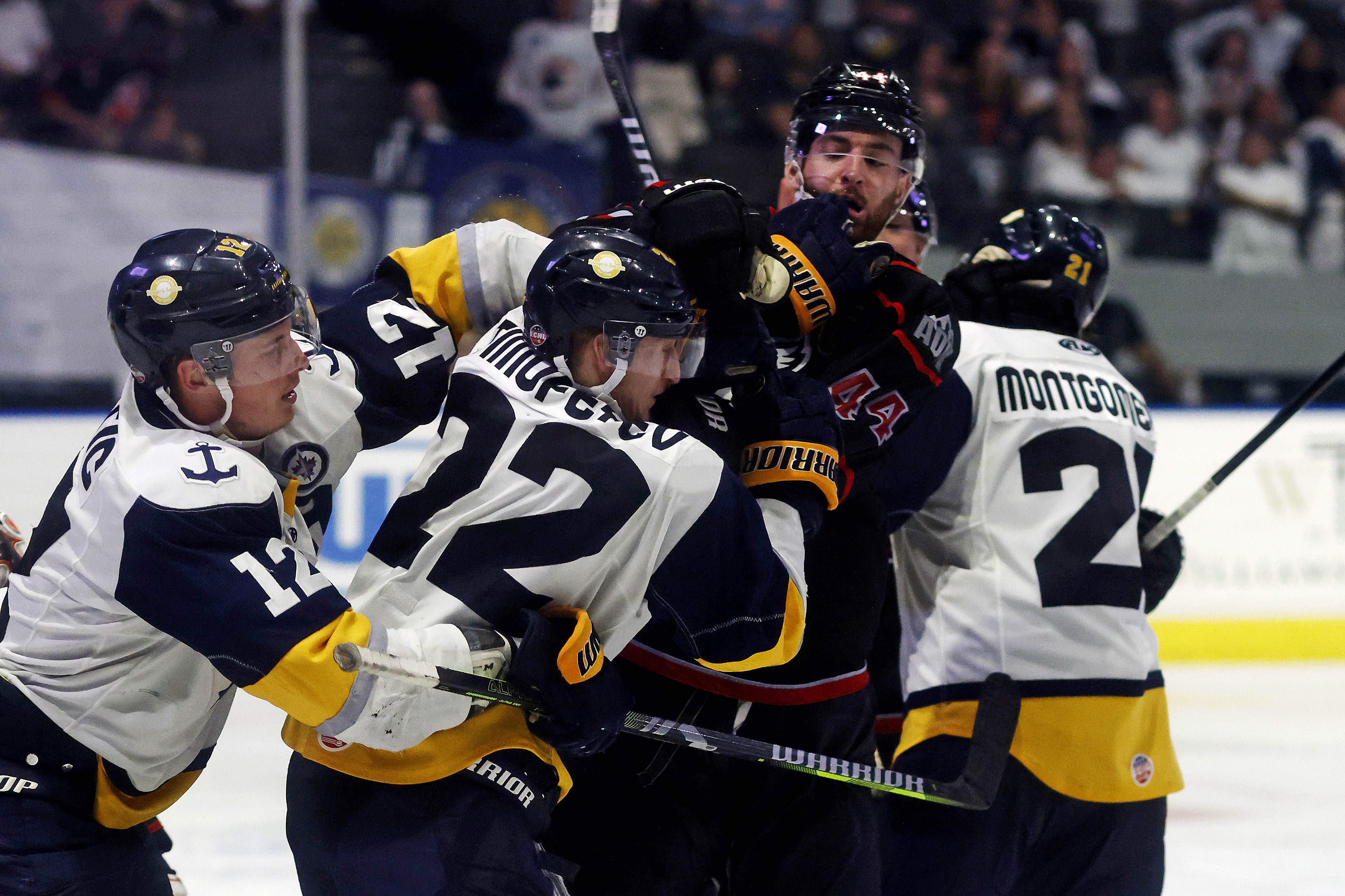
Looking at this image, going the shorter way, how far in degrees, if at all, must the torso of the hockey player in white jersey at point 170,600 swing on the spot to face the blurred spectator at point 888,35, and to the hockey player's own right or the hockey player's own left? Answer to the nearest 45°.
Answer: approximately 45° to the hockey player's own left

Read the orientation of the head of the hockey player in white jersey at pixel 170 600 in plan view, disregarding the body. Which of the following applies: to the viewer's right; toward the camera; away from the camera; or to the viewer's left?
to the viewer's right

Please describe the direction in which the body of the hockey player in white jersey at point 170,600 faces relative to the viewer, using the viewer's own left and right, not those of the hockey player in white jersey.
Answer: facing to the right of the viewer

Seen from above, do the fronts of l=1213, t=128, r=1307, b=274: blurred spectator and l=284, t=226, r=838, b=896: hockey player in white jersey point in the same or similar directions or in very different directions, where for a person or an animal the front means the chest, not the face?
very different directions

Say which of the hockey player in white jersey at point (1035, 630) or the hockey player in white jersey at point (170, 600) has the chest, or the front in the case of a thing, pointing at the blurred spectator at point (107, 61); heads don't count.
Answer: the hockey player in white jersey at point (1035, 630)

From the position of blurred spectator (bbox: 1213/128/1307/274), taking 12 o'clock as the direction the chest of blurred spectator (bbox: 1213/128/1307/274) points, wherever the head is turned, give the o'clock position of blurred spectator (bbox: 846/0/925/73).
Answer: blurred spectator (bbox: 846/0/925/73) is roughly at 3 o'clock from blurred spectator (bbox: 1213/128/1307/274).

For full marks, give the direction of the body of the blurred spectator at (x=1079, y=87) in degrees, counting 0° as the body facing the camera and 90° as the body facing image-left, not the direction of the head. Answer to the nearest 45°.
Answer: approximately 0°

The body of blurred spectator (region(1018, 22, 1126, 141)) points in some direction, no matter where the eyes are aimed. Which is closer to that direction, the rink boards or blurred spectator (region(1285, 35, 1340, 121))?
the rink boards

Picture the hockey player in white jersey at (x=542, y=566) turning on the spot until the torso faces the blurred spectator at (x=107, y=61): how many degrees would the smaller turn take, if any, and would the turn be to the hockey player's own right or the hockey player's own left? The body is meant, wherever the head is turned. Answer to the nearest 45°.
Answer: approximately 45° to the hockey player's own left

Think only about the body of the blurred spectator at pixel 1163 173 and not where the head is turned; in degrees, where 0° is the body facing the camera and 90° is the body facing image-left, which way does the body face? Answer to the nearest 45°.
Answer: approximately 0°

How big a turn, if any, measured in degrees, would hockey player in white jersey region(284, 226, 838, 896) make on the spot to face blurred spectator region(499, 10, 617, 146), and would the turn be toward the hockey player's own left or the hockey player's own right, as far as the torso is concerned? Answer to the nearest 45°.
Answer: approximately 45° to the hockey player's own left

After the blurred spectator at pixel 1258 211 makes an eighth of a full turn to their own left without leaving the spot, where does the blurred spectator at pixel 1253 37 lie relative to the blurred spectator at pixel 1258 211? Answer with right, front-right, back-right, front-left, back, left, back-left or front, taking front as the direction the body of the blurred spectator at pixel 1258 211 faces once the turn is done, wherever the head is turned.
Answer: back-left

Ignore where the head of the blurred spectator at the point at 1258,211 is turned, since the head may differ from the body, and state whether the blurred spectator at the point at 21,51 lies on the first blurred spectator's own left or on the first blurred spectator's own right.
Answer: on the first blurred spectator's own right
